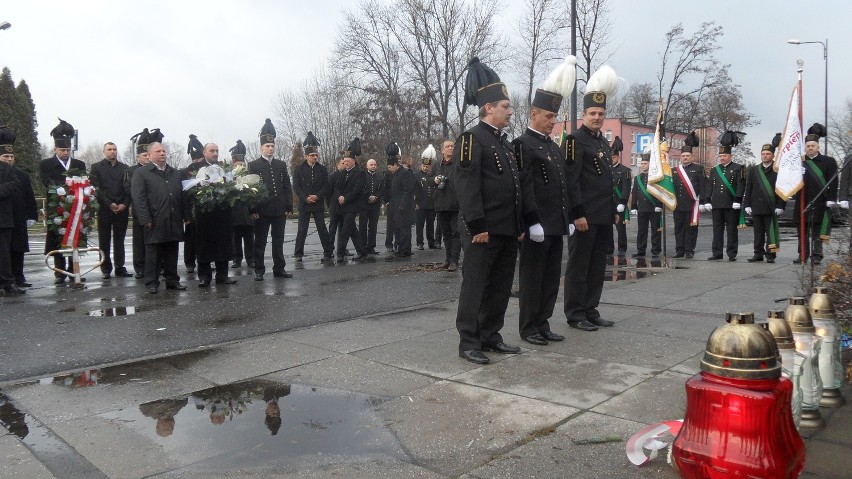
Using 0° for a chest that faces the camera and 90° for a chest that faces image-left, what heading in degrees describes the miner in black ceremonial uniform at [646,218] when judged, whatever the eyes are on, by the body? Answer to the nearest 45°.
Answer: approximately 0°

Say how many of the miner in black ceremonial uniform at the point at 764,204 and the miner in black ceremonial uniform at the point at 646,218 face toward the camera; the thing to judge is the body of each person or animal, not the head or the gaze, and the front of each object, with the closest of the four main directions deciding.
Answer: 2

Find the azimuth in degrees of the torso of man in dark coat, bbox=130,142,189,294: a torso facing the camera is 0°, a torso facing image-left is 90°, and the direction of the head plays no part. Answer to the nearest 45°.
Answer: approximately 315°

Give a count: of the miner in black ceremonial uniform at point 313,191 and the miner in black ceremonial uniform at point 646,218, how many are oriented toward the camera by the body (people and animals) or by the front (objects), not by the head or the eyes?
2

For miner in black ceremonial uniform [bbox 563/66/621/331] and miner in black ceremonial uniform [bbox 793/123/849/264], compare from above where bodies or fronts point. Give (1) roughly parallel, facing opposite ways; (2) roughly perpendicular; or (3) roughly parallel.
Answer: roughly perpendicular

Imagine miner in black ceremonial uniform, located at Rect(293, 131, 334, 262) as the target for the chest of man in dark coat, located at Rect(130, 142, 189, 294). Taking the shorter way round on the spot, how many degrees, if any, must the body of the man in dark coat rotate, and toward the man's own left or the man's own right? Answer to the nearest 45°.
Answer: approximately 90° to the man's own left

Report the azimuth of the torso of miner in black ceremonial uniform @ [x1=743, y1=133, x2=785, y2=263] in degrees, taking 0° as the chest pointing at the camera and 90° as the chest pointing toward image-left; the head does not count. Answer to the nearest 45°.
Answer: approximately 0°

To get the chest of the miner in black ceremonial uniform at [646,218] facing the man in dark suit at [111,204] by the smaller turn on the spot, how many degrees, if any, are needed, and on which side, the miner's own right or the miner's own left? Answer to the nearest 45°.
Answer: approximately 45° to the miner's own right
